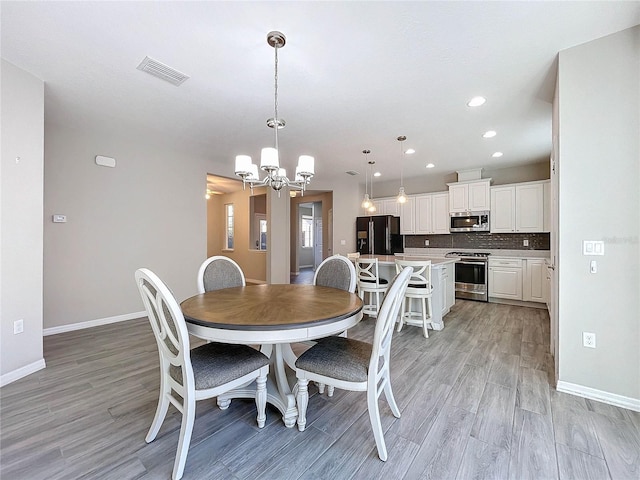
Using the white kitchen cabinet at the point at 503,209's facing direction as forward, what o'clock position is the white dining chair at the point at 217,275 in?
The white dining chair is roughly at 1 o'clock from the white kitchen cabinet.

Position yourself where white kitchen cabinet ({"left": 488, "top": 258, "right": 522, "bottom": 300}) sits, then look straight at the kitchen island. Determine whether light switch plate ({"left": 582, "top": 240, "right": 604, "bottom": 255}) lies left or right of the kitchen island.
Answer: left

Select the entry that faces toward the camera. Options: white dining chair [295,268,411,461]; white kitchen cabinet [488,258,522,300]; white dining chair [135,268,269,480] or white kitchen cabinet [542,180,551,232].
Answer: white kitchen cabinet [488,258,522,300]

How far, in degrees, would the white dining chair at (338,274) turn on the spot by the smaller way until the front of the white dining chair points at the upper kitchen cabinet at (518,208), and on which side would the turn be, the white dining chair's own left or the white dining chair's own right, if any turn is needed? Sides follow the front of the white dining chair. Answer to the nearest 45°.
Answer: approximately 180°

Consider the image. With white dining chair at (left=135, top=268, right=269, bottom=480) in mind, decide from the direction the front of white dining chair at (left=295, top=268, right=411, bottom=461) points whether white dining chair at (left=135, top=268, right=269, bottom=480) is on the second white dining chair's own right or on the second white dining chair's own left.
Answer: on the second white dining chair's own left

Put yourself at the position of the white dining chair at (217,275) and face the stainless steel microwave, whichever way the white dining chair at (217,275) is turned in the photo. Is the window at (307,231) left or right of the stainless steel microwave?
left

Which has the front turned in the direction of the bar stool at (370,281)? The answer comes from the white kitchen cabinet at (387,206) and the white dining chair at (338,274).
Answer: the white kitchen cabinet

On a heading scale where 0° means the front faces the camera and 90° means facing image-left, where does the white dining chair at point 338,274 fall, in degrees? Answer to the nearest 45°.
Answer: approximately 45°

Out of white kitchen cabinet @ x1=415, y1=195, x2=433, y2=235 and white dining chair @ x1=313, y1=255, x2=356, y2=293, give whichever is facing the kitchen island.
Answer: the white kitchen cabinet

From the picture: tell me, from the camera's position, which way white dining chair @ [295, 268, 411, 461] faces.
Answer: facing away from the viewer and to the left of the viewer

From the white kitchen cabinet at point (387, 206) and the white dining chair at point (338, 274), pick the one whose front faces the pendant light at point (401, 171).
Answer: the white kitchen cabinet
